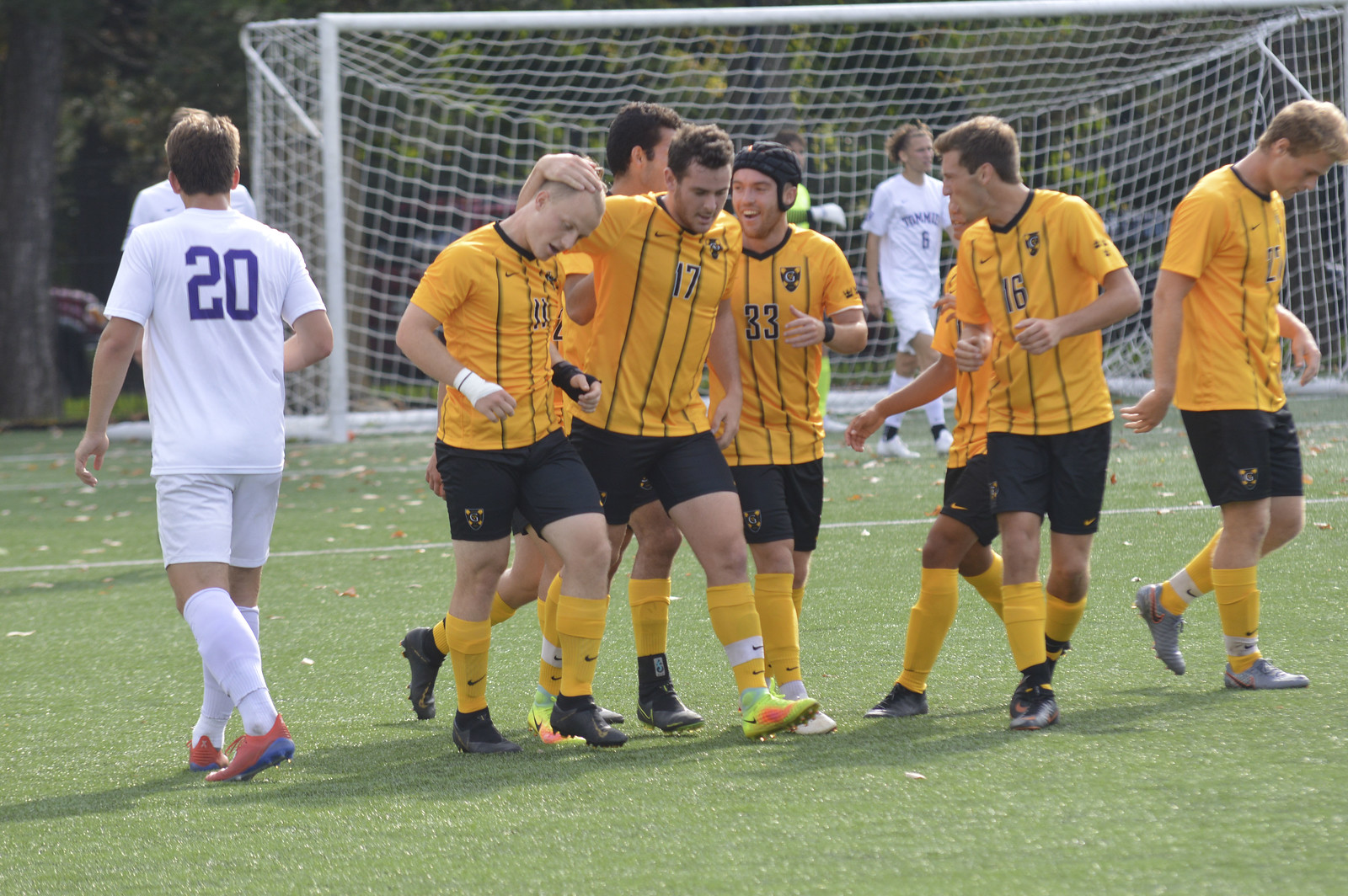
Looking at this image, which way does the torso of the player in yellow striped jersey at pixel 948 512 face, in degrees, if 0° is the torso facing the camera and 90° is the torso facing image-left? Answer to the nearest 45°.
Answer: approximately 90°

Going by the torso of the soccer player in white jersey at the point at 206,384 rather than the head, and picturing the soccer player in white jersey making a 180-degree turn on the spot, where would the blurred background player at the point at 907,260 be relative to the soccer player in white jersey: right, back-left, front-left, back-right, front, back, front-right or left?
back-left

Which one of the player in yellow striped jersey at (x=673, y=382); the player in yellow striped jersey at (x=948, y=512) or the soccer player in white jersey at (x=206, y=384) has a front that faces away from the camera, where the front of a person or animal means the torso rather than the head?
the soccer player in white jersey

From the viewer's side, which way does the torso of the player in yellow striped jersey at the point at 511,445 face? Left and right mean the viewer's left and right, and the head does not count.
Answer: facing the viewer and to the right of the viewer

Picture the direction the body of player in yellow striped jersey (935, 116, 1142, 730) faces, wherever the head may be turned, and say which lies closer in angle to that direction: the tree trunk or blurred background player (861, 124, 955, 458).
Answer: the tree trunk

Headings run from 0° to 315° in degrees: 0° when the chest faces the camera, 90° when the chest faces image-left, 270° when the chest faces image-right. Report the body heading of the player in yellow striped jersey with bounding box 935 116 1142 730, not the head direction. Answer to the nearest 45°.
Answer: approximately 45°

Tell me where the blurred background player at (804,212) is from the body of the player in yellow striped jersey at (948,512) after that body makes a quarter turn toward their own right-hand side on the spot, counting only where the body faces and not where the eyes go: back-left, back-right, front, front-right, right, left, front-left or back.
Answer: front

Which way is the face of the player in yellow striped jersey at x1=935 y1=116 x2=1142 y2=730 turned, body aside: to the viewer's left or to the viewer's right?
to the viewer's left
